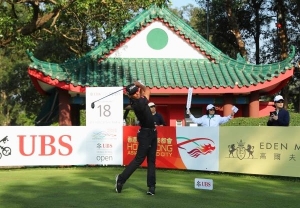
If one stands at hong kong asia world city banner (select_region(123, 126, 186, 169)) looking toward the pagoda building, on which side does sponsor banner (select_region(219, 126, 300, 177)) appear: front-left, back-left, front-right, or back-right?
back-right

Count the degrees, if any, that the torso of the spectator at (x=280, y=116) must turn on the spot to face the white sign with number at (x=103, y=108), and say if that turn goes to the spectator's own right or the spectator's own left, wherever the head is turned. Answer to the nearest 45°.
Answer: approximately 45° to the spectator's own right

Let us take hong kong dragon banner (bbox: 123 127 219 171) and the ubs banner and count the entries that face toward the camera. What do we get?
2

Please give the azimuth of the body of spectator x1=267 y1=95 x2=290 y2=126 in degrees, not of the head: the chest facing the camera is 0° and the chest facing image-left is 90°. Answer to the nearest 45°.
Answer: approximately 45°

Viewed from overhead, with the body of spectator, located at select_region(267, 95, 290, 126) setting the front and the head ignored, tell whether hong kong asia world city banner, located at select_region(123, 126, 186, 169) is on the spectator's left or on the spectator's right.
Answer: on the spectator's right

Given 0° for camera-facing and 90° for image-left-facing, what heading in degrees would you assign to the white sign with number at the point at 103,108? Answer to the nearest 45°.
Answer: approximately 0°
